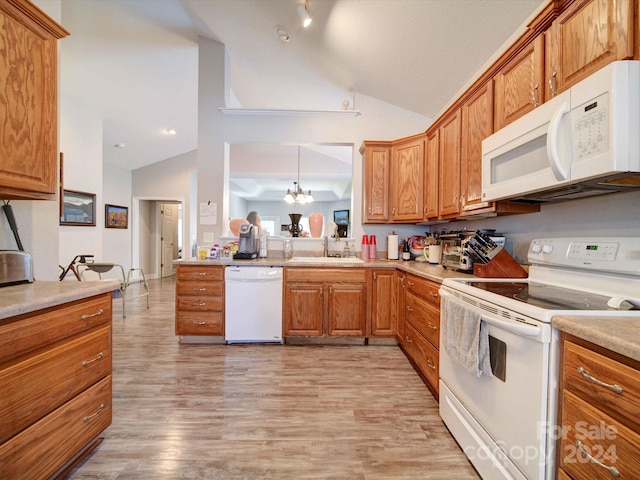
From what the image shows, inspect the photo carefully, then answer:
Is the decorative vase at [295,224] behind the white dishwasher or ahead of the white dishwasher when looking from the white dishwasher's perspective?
behind

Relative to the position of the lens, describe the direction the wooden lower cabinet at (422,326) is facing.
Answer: facing to the left of the viewer

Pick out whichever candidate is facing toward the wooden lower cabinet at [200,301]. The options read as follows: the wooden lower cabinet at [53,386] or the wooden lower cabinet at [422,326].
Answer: the wooden lower cabinet at [422,326]

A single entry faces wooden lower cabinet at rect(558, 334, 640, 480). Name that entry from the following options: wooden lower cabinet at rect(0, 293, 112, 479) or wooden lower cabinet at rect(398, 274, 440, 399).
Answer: wooden lower cabinet at rect(0, 293, 112, 479)

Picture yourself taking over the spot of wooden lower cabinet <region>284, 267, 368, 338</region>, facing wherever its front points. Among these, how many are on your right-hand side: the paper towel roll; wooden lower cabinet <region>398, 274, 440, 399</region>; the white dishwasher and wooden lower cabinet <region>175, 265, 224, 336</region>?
2

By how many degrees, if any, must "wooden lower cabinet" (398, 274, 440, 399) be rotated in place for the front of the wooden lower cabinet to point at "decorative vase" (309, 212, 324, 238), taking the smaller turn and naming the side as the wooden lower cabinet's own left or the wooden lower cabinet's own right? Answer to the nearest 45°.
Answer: approximately 45° to the wooden lower cabinet's own right

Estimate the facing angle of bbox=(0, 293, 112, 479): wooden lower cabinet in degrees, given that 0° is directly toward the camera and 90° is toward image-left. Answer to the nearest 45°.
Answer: approximately 315°

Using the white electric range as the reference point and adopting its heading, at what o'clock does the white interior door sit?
The white interior door is roughly at 2 o'clock from the white electric range.

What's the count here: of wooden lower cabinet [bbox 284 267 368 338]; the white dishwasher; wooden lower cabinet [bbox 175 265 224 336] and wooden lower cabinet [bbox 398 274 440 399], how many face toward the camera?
3

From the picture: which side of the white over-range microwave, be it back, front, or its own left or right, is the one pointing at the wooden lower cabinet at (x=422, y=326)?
right

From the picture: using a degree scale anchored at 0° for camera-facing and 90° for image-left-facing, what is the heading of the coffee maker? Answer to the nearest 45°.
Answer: approximately 45°

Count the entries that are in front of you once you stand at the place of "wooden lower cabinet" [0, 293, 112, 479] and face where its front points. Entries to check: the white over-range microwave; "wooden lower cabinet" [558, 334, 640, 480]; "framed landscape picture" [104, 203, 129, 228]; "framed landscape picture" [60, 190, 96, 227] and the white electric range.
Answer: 3

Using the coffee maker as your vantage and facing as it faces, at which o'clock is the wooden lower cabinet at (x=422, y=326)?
The wooden lower cabinet is roughly at 9 o'clock from the coffee maker.
